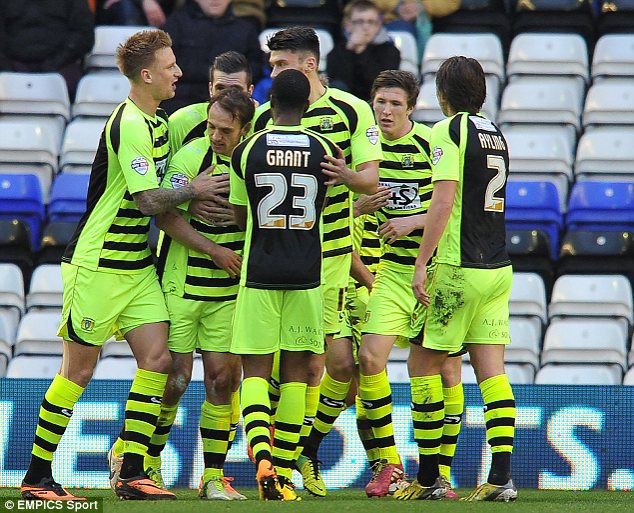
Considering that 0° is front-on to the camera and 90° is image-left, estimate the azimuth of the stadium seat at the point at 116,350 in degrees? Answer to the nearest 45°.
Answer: approximately 0°

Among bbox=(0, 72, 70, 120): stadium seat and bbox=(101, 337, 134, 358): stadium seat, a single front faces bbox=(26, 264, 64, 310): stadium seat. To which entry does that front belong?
bbox=(0, 72, 70, 120): stadium seat

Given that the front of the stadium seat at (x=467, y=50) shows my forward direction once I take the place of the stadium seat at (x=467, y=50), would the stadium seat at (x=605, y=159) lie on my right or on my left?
on my left

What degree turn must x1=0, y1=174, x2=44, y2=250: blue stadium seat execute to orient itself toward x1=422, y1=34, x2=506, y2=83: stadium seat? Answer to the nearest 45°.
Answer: approximately 90° to its left

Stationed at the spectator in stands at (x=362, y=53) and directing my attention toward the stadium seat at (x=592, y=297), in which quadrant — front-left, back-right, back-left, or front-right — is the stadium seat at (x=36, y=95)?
back-right

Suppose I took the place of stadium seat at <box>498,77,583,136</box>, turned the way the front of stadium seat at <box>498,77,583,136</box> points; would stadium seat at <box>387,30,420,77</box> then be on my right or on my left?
on my right

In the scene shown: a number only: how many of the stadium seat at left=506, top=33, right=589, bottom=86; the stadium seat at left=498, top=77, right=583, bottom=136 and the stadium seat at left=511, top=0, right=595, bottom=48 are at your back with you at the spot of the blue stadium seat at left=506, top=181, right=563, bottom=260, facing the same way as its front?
3

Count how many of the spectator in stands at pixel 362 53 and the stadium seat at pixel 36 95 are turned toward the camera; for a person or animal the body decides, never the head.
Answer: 2
